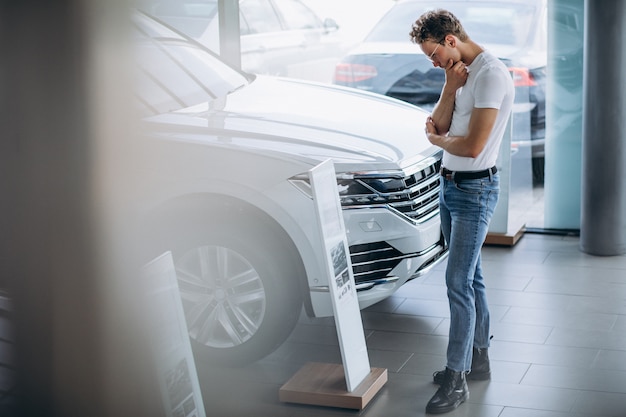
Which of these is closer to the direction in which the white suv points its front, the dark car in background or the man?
the man

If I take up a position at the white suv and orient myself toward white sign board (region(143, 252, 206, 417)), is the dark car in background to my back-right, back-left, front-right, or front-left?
back-left

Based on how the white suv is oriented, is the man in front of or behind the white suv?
in front

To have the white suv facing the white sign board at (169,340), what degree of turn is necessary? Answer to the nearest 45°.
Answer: approximately 45° to its right

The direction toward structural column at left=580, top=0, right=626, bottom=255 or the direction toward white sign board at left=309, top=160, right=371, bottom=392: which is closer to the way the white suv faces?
the white sign board

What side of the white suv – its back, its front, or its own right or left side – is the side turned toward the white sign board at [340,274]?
front

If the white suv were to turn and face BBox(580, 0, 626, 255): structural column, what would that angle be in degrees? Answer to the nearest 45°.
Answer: approximately 90° to its left

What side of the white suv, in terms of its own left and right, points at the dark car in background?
left

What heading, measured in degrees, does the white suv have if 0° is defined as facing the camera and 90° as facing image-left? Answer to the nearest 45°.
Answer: approximately 315°
